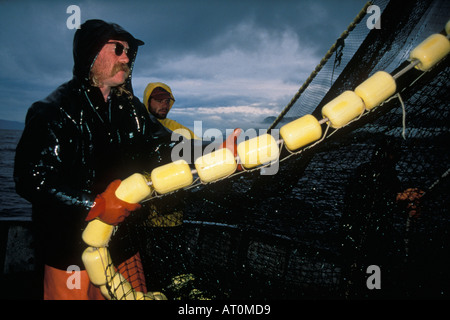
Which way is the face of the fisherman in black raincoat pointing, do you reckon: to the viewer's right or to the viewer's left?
to the viewer's right

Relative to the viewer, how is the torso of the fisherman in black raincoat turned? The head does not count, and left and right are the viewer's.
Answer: facing the viewer and to the right of the viewer
